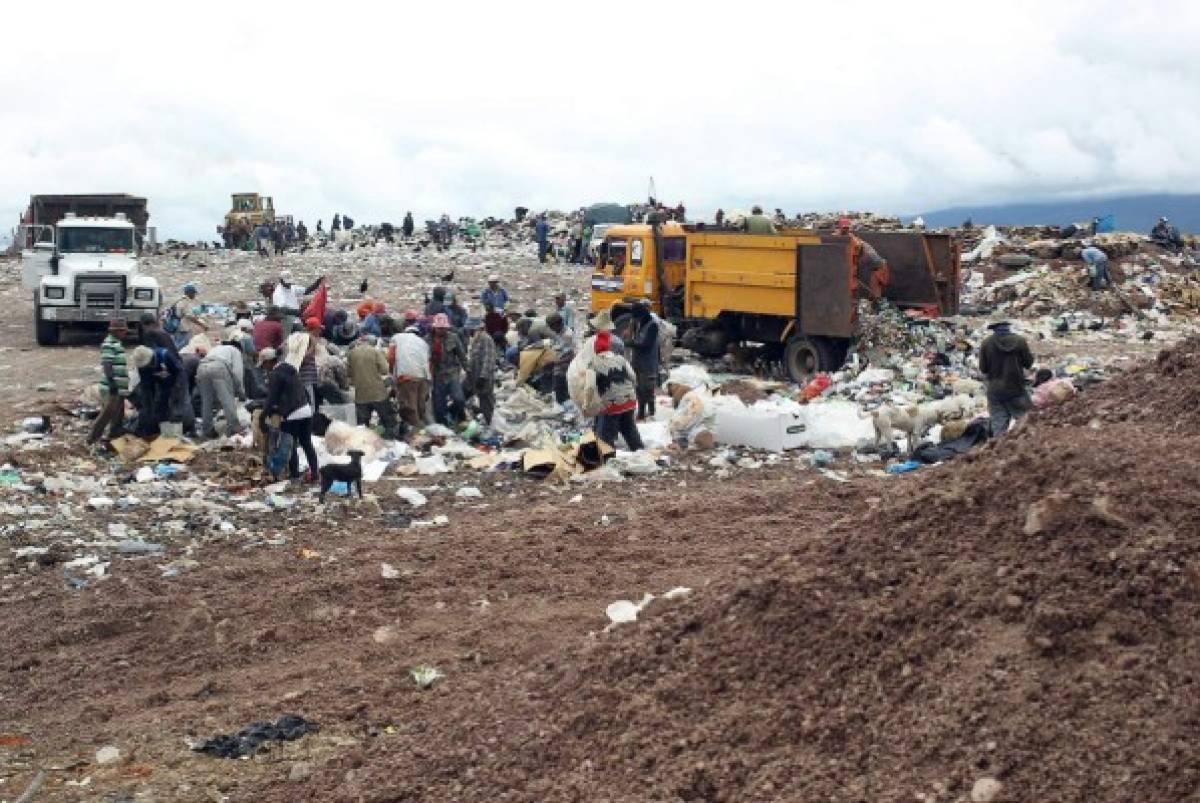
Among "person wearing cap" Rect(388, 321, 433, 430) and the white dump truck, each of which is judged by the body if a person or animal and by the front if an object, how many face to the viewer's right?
0

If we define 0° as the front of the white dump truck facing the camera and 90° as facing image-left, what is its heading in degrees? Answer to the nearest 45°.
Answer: approximately 0°

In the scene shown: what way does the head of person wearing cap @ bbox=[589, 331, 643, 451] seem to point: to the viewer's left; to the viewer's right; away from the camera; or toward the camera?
away from the camera

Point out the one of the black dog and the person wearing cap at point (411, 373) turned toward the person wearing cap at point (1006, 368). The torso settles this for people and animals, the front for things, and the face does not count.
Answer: the black dog

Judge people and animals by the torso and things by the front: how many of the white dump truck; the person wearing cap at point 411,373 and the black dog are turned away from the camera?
1

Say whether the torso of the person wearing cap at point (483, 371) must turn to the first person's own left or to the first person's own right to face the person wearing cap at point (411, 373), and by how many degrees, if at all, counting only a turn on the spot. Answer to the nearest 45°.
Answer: approximately 45° to the first person's own left

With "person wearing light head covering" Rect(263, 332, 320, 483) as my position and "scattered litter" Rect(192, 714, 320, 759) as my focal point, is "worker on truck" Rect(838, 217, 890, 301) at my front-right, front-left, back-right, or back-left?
back-left

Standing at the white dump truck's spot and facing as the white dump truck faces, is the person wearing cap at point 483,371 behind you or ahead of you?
ahead

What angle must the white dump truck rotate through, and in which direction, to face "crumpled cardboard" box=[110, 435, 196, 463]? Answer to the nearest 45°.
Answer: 0° — it already faces it
